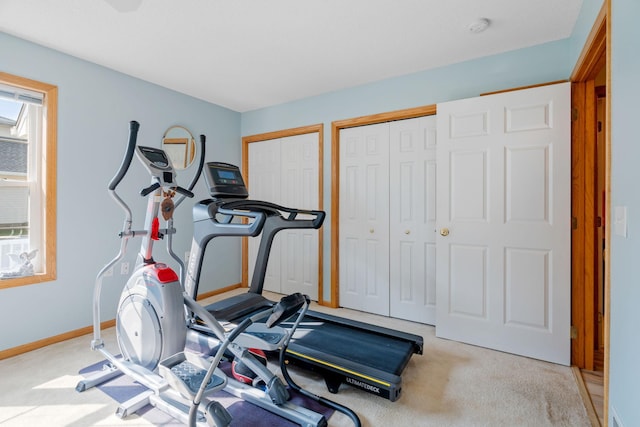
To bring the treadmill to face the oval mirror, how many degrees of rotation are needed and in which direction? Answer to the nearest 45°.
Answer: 0° — it already faces it

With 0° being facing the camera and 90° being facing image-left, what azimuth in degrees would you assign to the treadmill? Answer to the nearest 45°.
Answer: approximately 135°

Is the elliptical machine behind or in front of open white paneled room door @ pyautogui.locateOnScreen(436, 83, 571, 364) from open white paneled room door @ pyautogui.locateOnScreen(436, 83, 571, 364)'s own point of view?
in front

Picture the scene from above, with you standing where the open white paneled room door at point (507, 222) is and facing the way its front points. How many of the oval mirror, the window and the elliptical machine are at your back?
0

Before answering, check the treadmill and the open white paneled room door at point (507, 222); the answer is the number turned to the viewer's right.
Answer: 0

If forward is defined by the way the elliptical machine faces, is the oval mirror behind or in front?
in front

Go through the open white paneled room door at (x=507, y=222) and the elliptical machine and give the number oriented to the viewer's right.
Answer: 0

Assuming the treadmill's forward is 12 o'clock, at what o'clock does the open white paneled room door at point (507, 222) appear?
The open white paneled room door is roughly at 4 o'clock from the treadmill.

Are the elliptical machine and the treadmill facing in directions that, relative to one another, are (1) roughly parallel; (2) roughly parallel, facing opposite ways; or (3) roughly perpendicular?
roughly parallel

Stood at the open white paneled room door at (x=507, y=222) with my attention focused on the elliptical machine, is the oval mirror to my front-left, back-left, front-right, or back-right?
front-right

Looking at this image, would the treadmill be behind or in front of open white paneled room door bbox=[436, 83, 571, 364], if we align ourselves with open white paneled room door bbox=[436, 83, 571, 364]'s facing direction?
in front

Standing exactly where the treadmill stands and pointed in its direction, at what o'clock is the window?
The window is roughly at 11 o'clock from the treadmill.

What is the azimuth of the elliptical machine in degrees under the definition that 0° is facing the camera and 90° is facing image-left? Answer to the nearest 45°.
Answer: approximately 135°
